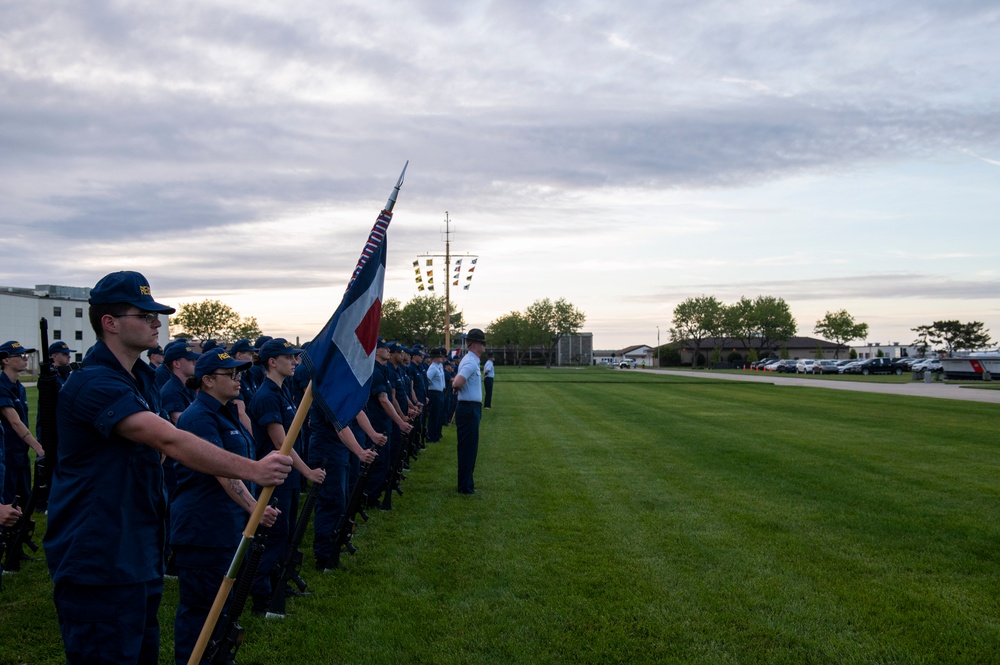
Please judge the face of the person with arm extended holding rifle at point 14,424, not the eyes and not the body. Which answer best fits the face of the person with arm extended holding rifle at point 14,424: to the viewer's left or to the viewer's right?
to the viewer's right

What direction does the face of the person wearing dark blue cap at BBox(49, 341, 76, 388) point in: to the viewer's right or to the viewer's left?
to the viewer's right

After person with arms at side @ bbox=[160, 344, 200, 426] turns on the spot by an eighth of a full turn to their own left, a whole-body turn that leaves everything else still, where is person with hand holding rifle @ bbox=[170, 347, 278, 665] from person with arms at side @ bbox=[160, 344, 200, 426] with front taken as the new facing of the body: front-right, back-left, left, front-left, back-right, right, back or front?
back-right

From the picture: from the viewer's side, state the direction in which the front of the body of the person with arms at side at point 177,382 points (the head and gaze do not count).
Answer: to the viewer's right

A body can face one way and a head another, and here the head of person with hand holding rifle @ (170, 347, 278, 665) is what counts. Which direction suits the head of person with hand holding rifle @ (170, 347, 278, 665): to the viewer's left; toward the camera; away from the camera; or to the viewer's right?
to the viewer's right

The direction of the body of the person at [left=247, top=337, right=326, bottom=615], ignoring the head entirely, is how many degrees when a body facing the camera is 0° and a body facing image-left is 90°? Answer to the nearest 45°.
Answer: approximately 270°

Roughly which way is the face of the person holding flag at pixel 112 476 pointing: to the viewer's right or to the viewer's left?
to the viewer's right

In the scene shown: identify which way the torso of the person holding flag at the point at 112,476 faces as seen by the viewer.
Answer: to the viewer's right

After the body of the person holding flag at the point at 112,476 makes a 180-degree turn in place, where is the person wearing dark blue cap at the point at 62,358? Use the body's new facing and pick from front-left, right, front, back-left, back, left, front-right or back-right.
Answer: right
